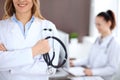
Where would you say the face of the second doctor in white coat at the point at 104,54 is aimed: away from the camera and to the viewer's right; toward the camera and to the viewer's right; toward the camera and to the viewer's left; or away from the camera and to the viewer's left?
toward the camera and to the viewer's left

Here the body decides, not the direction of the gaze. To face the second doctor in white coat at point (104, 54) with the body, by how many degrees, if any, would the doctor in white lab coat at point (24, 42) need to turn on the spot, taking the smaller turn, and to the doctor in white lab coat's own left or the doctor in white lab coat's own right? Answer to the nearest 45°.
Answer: approximately 135° to the doctor in white lab coat's own left

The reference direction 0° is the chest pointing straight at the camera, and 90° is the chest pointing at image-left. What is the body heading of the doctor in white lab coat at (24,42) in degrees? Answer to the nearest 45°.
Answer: approximately 0°

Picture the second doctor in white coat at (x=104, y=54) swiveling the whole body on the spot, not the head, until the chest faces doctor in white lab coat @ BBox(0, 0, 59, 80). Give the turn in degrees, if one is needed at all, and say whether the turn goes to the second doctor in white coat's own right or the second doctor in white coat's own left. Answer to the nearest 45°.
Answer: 0° — they already face them

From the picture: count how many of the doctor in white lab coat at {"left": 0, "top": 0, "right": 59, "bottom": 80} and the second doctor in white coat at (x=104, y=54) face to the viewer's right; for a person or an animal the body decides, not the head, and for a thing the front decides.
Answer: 0
